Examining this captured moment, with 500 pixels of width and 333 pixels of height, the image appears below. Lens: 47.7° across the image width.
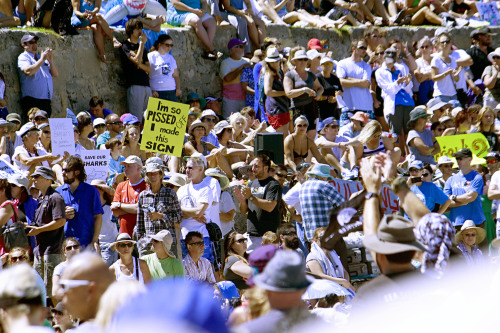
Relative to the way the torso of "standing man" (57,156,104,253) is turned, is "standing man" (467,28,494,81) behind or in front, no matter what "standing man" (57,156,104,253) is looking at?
behind

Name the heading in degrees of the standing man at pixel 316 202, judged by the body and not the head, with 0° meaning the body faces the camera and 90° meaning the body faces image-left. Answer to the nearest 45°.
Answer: approximately 225°

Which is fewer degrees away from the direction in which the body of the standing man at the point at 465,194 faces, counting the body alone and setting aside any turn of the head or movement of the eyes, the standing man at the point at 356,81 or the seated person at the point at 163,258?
the seated person

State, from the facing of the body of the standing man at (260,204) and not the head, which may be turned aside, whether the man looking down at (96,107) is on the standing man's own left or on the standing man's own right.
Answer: on the standing man's own right

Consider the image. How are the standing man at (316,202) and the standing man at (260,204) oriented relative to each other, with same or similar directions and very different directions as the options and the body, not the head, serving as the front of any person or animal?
very different directions
